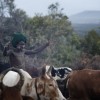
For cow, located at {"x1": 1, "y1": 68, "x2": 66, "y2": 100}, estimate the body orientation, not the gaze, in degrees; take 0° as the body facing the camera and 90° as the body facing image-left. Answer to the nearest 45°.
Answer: approximately 270°
